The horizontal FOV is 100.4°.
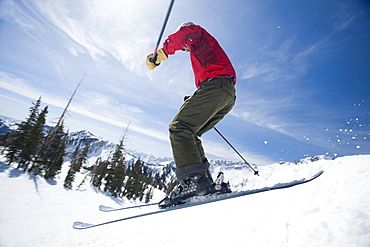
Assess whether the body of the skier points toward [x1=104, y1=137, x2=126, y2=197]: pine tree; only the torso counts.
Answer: no

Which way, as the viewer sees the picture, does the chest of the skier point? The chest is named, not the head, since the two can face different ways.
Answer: to the viewer's left

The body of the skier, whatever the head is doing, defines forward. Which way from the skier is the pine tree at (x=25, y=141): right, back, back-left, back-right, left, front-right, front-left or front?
front-right

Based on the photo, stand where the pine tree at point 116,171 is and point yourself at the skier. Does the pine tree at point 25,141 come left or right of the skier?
right

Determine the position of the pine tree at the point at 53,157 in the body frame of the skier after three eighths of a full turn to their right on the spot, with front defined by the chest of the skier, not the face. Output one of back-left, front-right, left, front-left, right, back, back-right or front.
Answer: left
